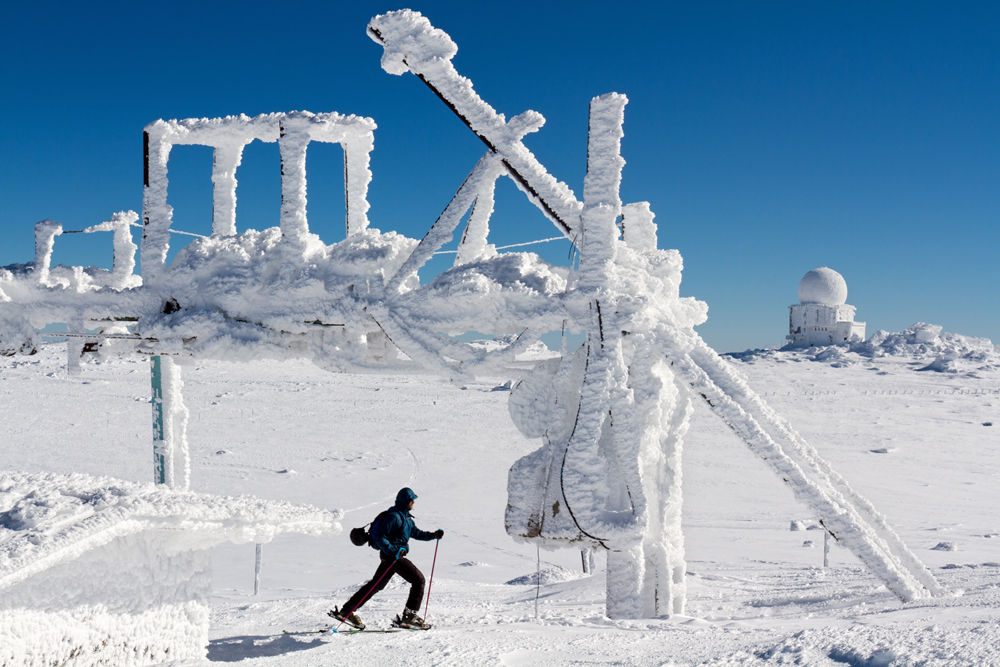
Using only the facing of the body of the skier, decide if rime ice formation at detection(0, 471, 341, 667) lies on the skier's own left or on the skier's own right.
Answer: on the skier's own right

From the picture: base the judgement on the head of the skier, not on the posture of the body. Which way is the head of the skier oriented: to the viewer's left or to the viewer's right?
to the viewer's right

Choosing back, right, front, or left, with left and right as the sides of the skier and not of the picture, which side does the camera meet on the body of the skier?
right
